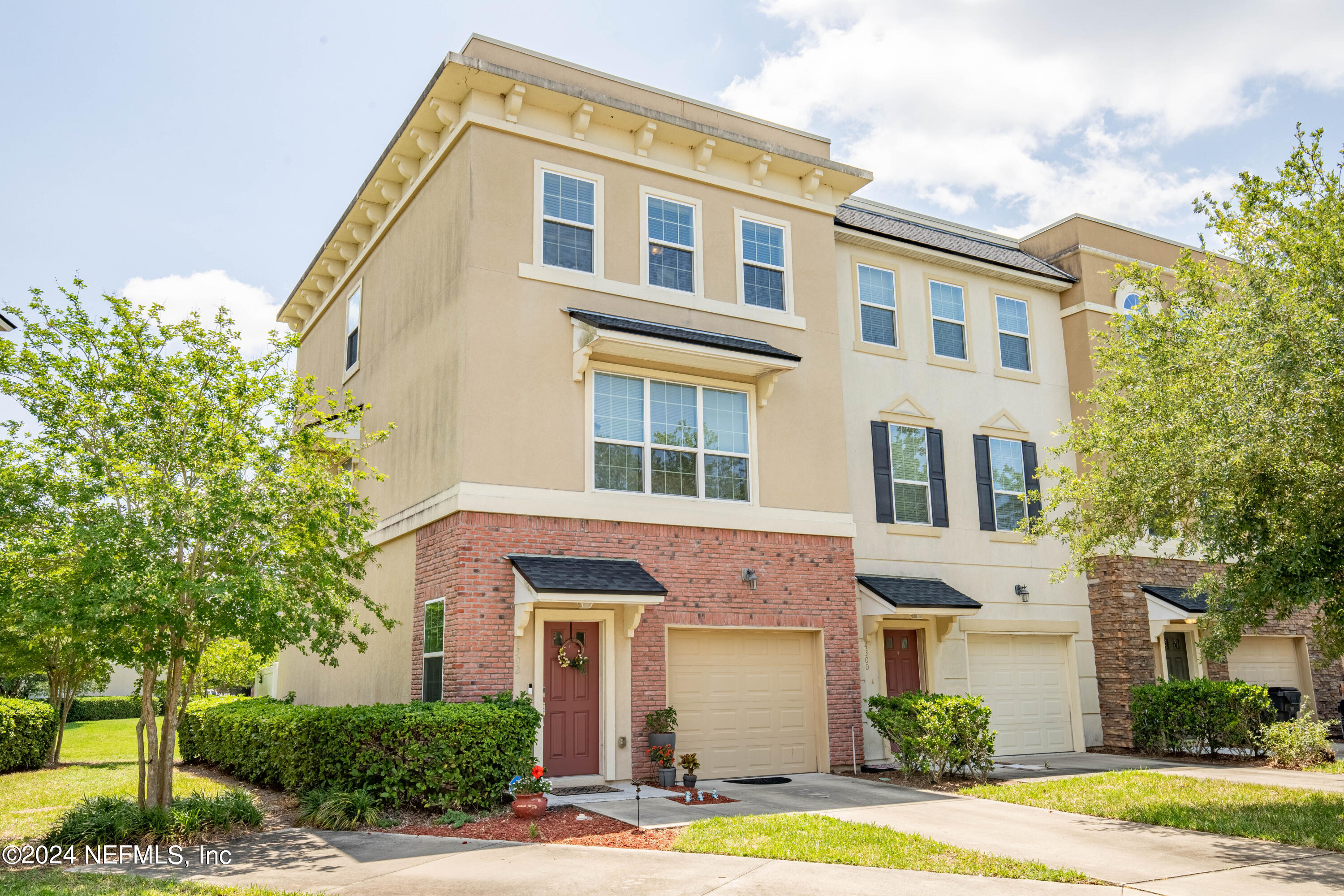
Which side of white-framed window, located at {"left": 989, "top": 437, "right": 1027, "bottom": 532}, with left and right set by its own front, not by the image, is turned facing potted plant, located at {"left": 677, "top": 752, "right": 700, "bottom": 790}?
right

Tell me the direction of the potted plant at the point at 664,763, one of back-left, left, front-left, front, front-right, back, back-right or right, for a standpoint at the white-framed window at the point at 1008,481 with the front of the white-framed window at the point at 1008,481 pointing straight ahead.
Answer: right

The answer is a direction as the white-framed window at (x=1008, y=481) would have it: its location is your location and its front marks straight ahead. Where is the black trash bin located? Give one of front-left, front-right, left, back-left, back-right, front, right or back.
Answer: left

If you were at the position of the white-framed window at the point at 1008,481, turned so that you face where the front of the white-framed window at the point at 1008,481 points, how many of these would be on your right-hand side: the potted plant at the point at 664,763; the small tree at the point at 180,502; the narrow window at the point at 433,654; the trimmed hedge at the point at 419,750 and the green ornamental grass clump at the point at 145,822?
5

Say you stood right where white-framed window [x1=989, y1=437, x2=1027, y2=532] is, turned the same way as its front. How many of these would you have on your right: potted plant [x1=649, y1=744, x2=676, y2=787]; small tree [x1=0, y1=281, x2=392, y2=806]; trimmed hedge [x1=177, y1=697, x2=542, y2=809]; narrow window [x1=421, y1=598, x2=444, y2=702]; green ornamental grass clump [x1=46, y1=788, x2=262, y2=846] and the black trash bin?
5

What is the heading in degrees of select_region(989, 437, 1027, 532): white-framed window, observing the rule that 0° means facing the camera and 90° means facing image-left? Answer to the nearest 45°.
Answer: approximately 315°

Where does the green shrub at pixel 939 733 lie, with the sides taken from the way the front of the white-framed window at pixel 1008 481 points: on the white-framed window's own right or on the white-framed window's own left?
on the white-framed window's own right

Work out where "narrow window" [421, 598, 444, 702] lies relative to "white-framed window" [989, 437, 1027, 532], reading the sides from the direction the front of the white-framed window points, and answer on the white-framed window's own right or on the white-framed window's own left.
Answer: on the white-framed window's own right

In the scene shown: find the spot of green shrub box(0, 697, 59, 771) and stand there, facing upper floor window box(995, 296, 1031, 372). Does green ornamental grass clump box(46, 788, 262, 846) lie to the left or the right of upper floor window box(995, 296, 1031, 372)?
right

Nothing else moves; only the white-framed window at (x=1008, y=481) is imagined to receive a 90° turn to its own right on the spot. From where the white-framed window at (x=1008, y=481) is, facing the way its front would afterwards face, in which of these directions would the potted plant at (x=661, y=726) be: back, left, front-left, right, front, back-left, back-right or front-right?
front

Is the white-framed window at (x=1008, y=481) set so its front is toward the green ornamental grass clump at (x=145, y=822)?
no
